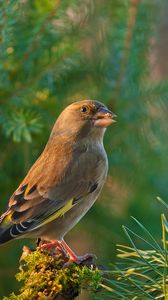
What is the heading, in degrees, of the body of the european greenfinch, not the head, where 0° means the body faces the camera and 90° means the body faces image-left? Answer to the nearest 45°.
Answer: approximately 270°
